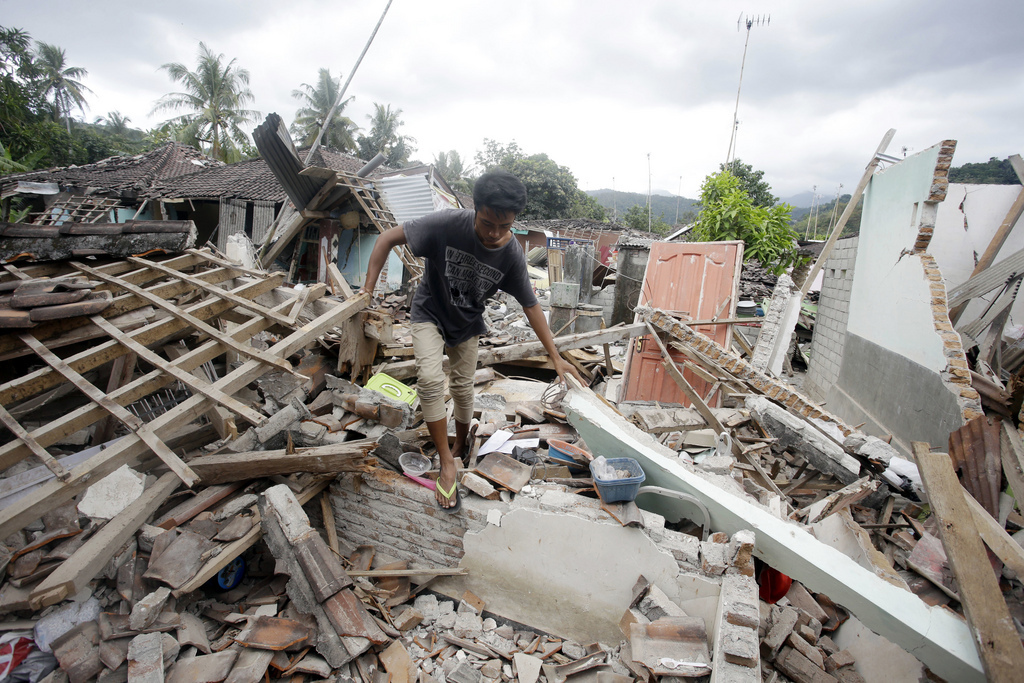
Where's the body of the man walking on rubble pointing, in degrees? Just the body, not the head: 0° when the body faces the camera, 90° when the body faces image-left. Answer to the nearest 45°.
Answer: approximately 0°

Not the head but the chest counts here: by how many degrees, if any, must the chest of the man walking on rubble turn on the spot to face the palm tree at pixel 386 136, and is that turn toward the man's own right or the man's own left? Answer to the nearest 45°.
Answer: approximately 180°

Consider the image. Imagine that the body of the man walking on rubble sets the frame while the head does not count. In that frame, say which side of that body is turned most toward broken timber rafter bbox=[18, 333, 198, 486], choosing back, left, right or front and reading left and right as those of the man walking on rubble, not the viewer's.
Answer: right

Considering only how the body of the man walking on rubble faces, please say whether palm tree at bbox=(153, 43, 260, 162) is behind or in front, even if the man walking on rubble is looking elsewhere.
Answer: behind

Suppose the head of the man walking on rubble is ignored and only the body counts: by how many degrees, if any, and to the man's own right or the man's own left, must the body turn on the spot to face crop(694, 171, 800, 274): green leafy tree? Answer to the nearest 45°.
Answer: approximately 135° to the man's own left

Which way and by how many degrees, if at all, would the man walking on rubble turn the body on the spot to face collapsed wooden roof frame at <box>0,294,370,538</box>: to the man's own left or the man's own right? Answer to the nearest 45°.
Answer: approximately 90° to the man's own right

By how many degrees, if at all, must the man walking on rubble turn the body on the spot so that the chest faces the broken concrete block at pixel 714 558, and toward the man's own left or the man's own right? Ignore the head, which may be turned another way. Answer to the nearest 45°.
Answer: approximately 45° to the man's own left

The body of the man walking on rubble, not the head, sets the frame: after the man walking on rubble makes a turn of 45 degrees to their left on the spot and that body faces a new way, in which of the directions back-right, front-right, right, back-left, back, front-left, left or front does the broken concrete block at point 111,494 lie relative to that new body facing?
back-right

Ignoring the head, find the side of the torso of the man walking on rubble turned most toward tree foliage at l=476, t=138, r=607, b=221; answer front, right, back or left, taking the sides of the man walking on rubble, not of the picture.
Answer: back

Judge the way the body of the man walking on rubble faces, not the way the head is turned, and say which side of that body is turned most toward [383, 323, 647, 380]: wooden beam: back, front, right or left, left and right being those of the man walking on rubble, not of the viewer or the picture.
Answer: back

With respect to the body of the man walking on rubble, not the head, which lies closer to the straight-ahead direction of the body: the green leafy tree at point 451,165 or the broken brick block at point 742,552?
the broken brick block
